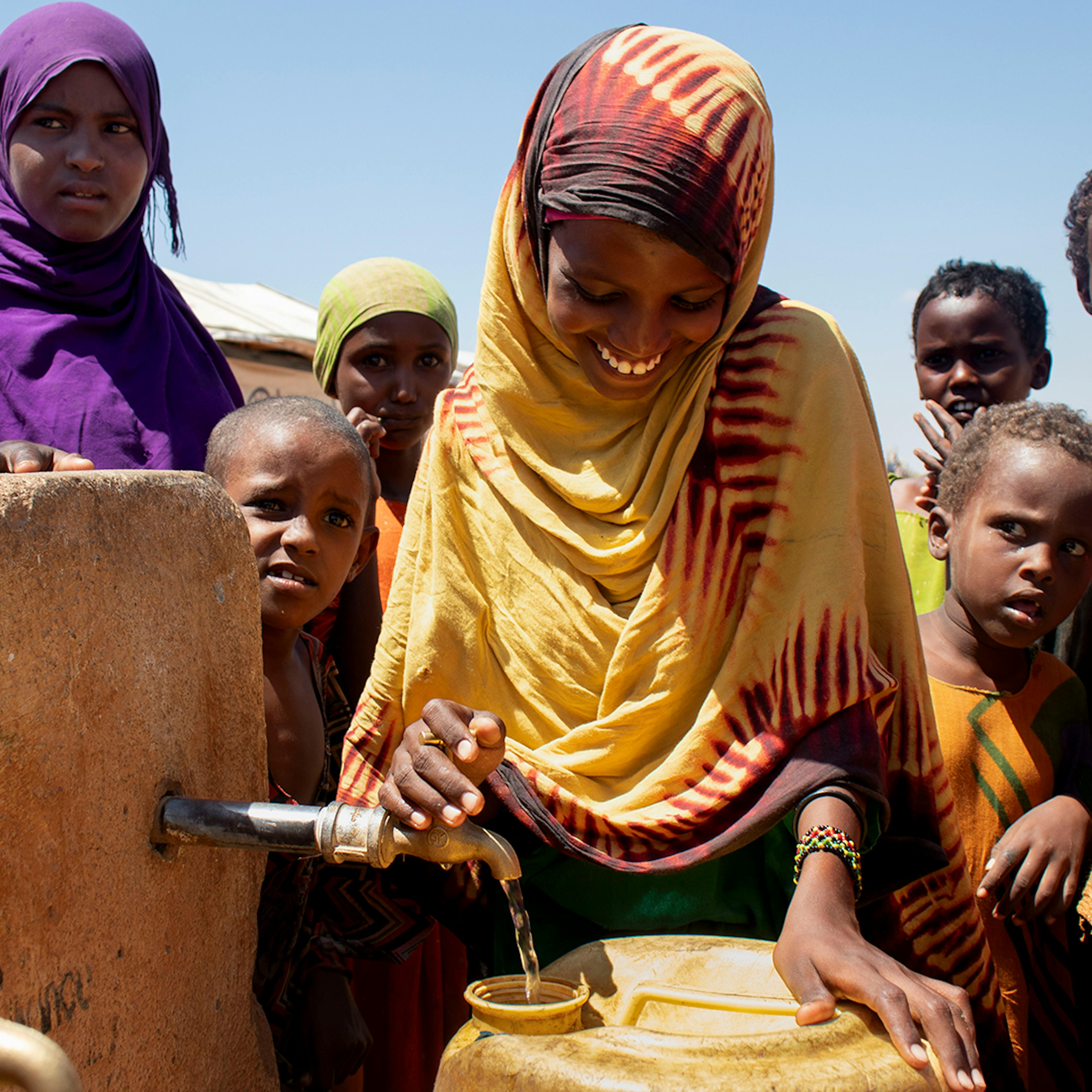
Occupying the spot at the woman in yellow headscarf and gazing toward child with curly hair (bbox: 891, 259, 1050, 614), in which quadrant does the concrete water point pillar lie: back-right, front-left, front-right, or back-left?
back-left

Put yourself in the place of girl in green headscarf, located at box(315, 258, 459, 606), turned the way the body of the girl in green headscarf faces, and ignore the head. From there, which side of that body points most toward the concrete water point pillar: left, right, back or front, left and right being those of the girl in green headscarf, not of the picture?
front

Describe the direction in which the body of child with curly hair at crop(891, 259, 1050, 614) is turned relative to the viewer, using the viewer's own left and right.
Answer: facing the viewer and to the left of the viewer

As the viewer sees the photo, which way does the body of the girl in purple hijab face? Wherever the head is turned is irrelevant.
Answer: toward the camera

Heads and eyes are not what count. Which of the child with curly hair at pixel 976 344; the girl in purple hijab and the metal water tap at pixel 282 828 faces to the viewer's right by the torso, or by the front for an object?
the metal water tap

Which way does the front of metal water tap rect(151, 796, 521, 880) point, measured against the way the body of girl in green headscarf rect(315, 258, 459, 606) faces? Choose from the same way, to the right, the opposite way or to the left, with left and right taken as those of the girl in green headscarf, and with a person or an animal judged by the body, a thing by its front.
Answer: to the left

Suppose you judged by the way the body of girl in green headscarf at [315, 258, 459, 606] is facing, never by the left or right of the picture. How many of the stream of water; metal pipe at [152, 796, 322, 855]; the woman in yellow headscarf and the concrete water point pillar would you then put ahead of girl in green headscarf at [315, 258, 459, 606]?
4

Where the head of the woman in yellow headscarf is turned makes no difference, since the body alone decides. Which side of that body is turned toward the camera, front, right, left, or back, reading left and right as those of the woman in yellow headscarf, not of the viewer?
front

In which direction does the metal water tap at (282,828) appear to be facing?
to the viewer's right

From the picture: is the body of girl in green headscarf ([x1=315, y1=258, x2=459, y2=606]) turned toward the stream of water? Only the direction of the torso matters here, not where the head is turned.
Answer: yes
